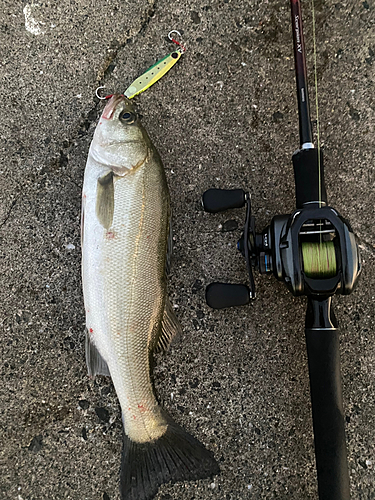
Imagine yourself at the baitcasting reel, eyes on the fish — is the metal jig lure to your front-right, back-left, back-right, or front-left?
front-right

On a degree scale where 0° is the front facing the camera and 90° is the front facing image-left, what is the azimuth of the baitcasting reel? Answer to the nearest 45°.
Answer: approximately 180°

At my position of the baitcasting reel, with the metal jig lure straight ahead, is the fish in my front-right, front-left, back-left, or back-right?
front-left

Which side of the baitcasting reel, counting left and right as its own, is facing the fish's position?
left
